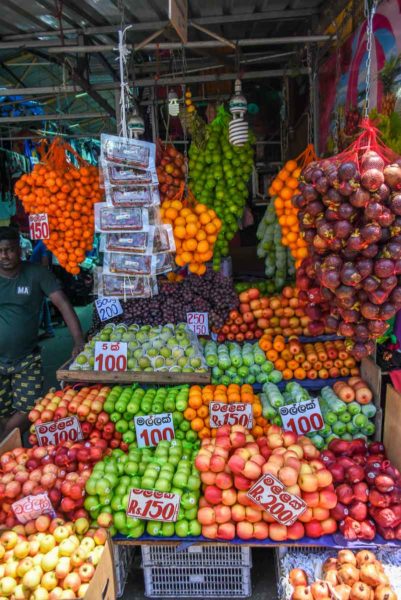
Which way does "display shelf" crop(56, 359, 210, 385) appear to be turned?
toward the camera

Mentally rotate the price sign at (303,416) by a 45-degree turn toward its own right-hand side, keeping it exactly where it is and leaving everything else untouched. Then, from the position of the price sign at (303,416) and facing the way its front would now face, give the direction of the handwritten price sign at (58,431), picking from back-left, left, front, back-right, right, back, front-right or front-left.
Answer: front-right

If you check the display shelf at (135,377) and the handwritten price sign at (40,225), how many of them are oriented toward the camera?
2

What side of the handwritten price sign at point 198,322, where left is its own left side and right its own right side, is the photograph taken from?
front

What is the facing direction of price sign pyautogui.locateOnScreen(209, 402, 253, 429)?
toward the camera

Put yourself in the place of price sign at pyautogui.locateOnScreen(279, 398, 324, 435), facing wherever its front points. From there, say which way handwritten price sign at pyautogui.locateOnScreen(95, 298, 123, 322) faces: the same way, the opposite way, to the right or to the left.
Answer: the same way

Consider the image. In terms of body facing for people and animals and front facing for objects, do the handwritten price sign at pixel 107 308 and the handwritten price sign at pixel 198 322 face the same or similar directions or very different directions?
same or similar directions

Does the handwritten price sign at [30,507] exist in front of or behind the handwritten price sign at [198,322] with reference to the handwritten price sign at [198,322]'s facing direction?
in front

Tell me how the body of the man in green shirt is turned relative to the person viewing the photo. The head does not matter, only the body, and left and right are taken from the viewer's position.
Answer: facing the viewer

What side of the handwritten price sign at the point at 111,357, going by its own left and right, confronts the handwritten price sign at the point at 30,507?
front

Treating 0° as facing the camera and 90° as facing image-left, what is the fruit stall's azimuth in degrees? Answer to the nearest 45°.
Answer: approximately 0°

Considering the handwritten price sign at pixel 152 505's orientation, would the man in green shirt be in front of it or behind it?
behind

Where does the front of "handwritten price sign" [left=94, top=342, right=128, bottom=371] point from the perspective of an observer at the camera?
facing the viewer

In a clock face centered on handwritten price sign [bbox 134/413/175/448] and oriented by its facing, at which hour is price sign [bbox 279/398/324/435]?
The price sign is roughly at 9 o'clock from the handwritten price sign.

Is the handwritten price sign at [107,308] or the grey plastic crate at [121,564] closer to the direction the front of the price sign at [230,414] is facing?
the grey plastic crate

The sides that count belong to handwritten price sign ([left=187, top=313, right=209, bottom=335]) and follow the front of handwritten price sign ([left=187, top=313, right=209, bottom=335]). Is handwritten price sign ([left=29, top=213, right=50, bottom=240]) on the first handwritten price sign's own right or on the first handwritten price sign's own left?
on the first handwritten price sign's own right
